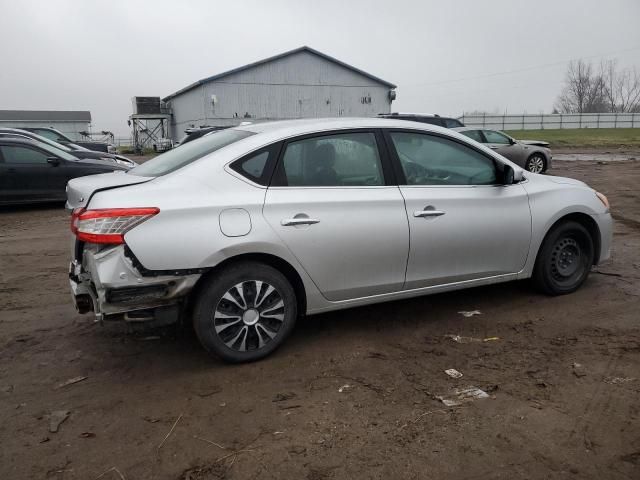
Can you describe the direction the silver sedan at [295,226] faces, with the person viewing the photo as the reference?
facing away from the viewer and to the right of the viewer

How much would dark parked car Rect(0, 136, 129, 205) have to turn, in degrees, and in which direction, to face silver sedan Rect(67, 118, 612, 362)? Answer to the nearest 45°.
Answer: approximately 90° to its right

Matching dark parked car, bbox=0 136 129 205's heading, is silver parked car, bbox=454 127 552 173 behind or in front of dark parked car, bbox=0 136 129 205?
in front

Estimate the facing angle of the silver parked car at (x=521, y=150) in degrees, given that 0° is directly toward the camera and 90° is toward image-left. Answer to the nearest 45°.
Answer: approximately 270°

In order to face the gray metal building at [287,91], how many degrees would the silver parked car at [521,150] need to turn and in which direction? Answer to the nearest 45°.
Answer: approximately 135° to its left

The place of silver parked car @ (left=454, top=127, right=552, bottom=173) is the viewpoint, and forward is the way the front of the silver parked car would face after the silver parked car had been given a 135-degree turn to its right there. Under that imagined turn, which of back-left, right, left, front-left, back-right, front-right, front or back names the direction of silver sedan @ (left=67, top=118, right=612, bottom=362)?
front-left

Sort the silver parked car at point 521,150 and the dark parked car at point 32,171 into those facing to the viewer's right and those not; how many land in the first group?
2

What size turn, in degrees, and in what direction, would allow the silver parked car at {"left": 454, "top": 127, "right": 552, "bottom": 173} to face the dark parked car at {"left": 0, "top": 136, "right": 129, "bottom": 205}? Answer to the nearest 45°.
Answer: approximately 135° to its right

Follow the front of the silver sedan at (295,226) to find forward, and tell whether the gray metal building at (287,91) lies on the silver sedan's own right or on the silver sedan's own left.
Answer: on the silver sedan's own left

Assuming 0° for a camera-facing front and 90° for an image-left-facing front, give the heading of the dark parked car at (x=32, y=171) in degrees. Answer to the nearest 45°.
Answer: approximately 270°

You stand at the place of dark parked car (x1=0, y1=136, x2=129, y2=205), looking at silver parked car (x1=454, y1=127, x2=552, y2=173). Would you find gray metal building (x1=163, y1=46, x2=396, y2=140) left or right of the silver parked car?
left
